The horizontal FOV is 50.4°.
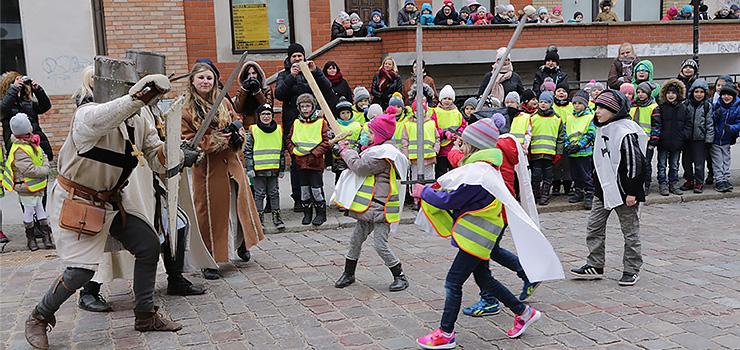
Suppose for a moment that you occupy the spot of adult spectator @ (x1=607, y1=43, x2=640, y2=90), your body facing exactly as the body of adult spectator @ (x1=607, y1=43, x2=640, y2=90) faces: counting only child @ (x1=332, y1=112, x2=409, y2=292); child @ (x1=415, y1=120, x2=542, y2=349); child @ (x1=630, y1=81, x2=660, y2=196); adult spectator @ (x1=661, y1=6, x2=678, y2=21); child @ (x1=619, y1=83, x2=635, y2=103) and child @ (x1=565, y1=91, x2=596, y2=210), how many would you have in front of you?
5

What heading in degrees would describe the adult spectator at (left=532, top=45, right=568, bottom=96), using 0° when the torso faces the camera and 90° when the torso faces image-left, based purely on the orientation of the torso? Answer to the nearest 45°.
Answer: approximately 0°

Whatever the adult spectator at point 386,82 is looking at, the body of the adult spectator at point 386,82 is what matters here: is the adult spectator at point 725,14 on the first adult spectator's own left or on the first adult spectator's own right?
on the first adult spectator's own left

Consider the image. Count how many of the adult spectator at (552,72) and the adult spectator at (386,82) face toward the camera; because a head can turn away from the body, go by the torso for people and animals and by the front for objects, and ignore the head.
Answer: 2

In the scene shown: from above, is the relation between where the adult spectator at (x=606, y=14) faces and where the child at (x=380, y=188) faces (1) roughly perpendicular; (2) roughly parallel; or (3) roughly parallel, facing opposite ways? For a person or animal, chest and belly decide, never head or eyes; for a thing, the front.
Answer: roughly perpendicular

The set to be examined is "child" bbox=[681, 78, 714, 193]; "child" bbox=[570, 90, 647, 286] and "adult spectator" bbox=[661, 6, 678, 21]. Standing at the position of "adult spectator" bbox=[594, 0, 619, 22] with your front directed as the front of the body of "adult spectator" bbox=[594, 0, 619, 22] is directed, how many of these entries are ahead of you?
2

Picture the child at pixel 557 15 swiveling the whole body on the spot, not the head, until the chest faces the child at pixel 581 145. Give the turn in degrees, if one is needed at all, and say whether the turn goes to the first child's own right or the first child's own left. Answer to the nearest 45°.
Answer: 0° — they already face them

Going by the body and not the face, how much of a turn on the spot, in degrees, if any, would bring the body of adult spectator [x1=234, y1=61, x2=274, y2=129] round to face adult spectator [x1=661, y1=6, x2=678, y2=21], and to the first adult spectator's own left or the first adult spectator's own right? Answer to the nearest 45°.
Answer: approximately 135° to the first adult spectator's own left

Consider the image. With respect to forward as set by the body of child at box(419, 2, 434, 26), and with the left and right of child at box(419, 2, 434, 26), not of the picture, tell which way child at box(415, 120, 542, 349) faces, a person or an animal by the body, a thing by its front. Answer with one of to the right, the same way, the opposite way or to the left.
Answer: to the right

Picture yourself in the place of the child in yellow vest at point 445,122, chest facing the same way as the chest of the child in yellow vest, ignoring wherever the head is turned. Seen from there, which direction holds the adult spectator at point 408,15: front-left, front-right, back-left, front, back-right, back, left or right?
back

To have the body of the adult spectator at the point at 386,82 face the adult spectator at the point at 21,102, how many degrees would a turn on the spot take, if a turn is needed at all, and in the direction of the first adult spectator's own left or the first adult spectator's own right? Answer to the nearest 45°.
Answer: approximately 45° to the first adult spectator's own right

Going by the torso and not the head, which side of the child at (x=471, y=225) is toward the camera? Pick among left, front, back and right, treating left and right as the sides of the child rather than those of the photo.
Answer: left
